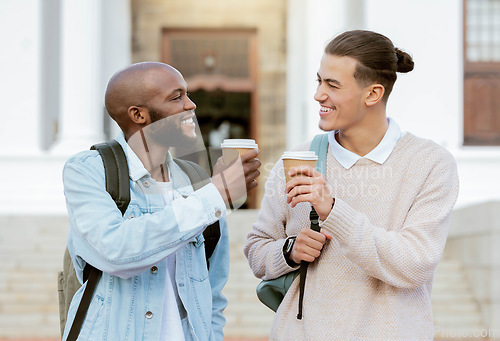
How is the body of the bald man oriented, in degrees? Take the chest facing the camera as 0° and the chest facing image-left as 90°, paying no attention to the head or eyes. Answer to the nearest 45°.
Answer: approximately 315°

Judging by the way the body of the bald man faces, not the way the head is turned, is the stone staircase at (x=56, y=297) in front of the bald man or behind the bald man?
behind

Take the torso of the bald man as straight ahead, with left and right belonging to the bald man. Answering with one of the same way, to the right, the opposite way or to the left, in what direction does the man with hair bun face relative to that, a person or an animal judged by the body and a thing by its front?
to the right

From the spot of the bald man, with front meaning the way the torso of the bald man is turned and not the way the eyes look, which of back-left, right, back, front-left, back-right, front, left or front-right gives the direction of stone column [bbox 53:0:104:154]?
back-left

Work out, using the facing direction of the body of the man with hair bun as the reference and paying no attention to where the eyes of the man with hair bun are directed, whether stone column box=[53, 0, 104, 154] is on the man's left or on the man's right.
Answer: on the man's right

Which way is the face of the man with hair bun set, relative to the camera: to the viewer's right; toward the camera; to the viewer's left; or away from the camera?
to the viewer's left

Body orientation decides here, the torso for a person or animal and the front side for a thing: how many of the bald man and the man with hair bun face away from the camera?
0

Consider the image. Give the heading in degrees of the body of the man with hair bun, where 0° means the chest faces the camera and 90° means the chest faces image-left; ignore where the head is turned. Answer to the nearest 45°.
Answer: approximately 45°

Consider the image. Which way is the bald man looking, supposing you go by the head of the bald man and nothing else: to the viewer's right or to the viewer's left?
to the viewer's right
